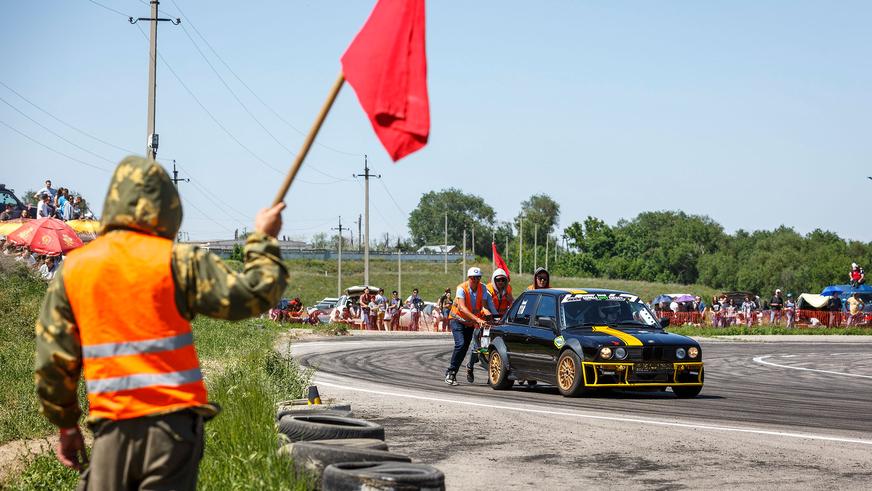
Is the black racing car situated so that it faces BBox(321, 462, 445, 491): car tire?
no

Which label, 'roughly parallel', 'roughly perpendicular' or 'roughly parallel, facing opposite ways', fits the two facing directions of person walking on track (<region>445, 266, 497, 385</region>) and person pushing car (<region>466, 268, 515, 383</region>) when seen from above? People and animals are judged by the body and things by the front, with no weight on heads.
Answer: roughly parallel

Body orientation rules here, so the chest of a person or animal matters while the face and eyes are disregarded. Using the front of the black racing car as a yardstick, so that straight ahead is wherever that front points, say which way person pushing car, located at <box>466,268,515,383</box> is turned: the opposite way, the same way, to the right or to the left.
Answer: the same way

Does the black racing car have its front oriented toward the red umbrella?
no

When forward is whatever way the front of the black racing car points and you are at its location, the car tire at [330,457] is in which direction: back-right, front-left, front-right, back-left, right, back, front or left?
front-right

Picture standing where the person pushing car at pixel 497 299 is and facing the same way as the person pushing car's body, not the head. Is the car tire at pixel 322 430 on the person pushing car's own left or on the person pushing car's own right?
on the person pushing car's own right

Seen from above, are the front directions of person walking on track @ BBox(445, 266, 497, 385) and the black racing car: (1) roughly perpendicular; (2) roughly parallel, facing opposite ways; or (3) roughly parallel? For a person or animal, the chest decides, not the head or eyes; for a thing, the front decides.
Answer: roughly parallel

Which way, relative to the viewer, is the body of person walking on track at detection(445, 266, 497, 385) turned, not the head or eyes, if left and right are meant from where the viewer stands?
facing the viewer and to the right of the viewer

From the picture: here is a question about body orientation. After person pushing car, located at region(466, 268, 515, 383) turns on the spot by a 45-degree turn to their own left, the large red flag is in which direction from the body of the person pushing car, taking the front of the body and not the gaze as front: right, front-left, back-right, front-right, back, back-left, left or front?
right

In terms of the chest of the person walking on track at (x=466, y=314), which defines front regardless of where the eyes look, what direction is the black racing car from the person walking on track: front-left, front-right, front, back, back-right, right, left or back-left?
front

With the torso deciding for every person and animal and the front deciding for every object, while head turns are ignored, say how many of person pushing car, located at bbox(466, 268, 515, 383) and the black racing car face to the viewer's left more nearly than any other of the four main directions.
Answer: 0

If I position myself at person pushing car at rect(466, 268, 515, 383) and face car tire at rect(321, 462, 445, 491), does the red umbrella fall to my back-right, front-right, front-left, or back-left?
back-right

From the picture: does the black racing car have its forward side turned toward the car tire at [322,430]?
no

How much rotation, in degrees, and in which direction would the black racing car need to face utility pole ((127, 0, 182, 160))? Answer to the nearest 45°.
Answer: approximately 180°
